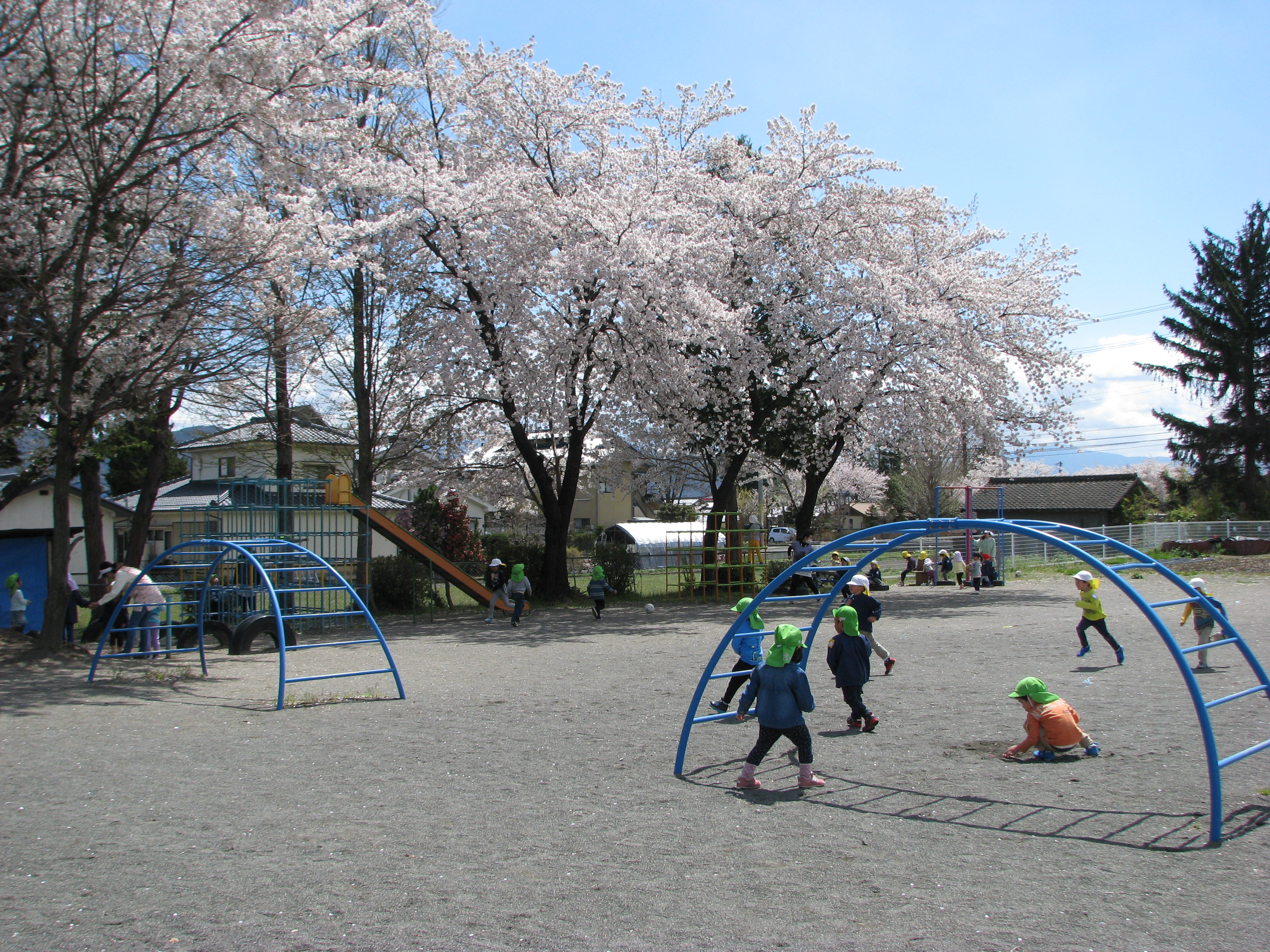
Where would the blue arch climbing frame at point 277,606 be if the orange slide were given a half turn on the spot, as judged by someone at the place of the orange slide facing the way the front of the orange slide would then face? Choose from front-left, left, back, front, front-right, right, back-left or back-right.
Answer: left

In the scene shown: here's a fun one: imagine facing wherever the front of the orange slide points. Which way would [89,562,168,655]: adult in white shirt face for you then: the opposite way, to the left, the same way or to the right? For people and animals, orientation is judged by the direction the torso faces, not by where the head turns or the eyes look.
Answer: the opposite way

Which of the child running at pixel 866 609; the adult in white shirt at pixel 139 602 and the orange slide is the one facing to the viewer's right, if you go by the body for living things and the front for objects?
the orange slide

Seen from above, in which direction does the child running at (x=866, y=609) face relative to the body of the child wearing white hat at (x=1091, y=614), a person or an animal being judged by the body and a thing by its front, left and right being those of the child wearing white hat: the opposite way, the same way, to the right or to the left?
the same way

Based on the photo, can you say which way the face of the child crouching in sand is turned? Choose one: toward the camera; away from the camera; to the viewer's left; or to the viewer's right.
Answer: to the viewer's left

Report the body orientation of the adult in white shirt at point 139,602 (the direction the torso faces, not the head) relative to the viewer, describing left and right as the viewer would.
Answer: facing to the left of the viewer
